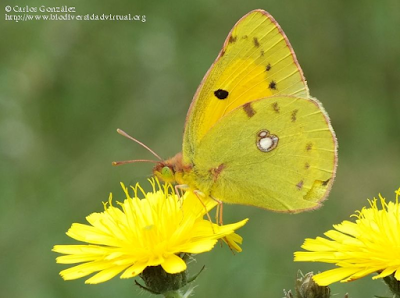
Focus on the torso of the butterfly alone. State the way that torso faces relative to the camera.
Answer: to the viewer's left
